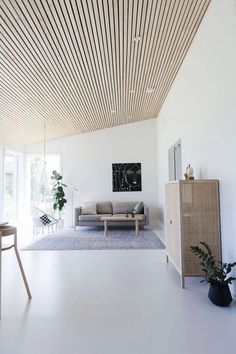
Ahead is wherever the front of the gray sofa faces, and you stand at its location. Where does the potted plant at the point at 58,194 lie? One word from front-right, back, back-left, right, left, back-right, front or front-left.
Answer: right

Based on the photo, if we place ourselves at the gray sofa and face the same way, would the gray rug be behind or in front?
in front

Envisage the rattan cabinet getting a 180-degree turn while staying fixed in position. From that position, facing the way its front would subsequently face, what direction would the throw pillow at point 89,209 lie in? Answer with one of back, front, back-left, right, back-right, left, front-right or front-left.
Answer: back-left

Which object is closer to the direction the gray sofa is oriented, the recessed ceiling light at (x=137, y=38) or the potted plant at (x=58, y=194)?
the recessed ceiling light

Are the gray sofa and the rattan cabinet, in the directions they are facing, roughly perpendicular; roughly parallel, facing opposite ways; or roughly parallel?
roughly perpendicular

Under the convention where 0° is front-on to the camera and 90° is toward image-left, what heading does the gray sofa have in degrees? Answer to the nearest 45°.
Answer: approximately 0°

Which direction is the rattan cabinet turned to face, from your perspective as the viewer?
facing to the left of the viewer

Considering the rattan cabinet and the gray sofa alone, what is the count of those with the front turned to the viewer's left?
1

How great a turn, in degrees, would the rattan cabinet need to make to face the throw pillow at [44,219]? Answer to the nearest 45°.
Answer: approximately 45° to its right

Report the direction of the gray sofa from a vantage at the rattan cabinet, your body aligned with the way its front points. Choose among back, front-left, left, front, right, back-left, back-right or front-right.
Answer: front-right

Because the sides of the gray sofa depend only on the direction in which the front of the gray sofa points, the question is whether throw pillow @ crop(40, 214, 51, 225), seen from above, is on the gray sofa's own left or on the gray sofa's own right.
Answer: on the gray sofa's own right
